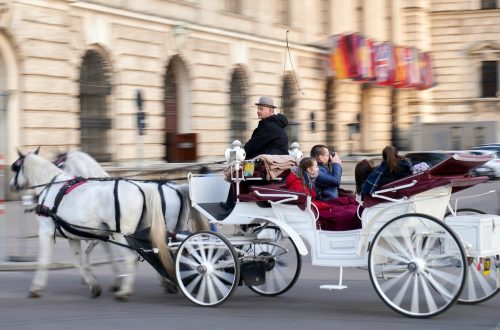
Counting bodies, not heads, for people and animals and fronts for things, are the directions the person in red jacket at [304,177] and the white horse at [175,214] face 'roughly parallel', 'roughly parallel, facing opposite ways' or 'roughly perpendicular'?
roughly parallel, facing opposite ways

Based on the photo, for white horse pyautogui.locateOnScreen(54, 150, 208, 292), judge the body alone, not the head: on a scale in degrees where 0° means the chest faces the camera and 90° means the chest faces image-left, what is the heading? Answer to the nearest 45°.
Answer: approximately 90°

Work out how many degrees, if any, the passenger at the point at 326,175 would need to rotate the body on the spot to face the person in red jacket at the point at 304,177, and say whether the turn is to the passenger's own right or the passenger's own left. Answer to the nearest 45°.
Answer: approximately 135° to the passenger's own right

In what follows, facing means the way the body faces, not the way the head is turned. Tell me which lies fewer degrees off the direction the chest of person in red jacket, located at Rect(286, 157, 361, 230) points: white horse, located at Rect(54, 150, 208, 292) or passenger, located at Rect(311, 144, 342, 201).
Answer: the passenger

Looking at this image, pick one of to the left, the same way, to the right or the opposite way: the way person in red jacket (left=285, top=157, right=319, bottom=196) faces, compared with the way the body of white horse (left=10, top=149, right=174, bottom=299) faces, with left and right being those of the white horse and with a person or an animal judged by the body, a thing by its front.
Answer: the opposite way

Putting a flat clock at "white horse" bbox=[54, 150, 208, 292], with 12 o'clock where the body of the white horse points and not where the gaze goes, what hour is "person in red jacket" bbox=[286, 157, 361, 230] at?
The person in red jacket is roughly at 7 o'clock from the white horse.

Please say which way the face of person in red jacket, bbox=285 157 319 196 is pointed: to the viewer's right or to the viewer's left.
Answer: to the viewer's right

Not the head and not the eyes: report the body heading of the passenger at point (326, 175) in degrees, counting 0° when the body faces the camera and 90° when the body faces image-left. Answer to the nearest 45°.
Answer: approximately 270°

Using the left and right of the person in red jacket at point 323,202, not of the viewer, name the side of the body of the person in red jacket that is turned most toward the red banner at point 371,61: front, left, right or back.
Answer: left
